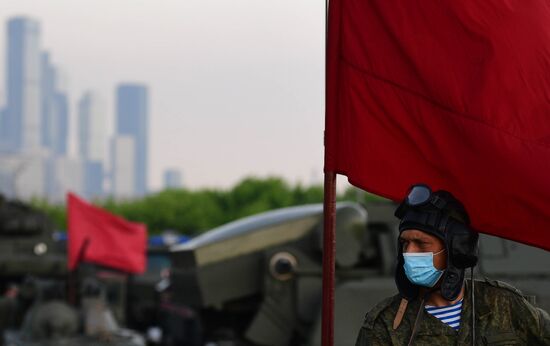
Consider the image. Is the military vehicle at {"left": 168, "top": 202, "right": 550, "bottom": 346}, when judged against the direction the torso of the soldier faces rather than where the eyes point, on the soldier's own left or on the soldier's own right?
on the soldier's own right

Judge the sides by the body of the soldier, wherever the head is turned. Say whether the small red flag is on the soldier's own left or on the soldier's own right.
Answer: on the soldier's own right

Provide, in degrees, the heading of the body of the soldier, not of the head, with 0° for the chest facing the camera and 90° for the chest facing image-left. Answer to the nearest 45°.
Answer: approximately 45°

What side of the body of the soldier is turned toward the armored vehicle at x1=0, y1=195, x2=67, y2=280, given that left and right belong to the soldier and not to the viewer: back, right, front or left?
right

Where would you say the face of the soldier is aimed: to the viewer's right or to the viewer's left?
to the viewer's left

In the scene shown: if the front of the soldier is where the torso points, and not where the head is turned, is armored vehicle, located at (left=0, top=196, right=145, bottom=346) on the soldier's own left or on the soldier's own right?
on the soldier's own right
